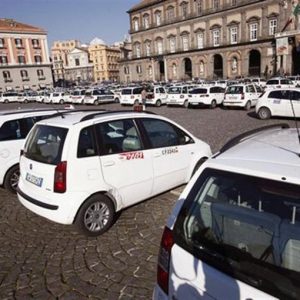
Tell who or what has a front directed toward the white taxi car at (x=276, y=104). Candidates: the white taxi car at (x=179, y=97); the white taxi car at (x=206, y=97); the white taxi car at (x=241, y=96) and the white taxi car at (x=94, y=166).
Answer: the white taxi car at (x=94, y=166)

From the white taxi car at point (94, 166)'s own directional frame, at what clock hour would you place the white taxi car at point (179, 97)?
the white taxi car at point (179, 97) is roughly at 11 o'clock from the white taxi car at point (94, 166).

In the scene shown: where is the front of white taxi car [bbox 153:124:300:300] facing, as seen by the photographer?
facing away from the viewer and to the right of the viewer

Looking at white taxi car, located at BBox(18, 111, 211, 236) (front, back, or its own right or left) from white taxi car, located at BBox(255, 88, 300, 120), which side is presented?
front
